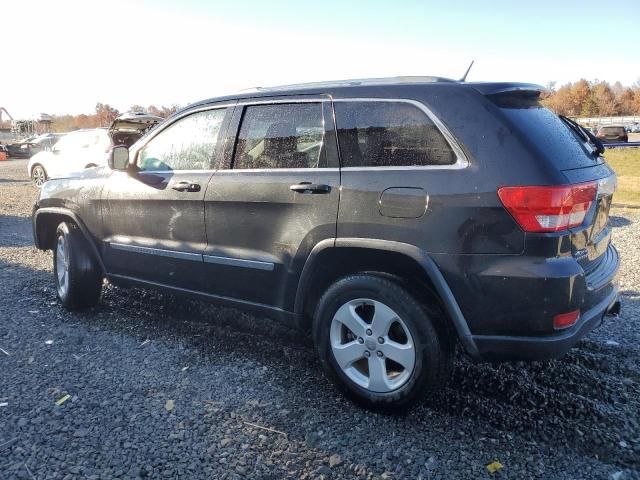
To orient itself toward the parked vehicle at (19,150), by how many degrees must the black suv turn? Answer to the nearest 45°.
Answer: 0° — it already faces it

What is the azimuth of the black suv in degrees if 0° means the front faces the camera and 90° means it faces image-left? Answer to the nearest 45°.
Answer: approximately 135°

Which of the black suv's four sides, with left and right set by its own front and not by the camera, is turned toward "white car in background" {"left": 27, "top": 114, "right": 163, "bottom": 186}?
front

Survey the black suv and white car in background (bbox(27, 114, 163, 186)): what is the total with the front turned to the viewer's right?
0
